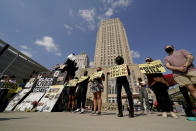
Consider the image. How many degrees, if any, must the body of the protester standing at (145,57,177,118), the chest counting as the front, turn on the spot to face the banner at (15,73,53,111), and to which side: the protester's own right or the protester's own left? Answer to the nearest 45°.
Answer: approximately 90° to the protester's own right

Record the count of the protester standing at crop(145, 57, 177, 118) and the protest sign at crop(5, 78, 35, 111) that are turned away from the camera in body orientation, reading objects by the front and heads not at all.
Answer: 0

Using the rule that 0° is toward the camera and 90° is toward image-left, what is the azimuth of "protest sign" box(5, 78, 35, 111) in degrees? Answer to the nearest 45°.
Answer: approximately 315°

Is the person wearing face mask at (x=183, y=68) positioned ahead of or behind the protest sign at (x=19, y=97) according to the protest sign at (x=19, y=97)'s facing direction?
ahead

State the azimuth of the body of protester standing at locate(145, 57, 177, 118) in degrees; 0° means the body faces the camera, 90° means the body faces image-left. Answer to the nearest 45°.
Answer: approximately 0°
